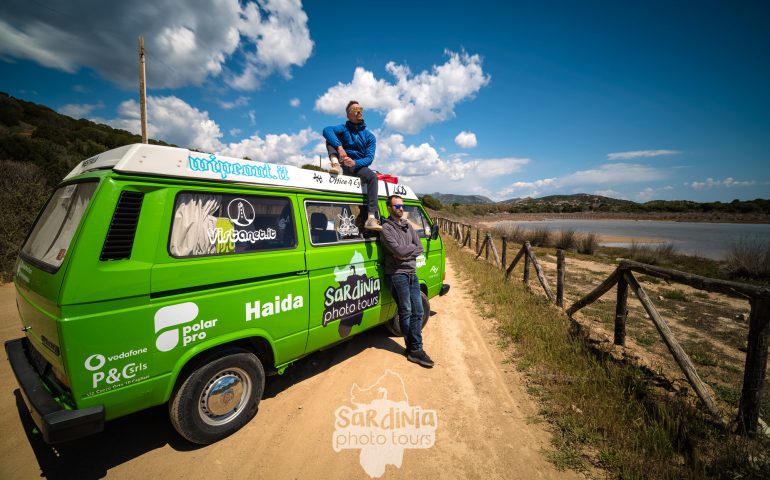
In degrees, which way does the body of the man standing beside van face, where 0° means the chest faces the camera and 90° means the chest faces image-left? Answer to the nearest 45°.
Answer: approximately 315°

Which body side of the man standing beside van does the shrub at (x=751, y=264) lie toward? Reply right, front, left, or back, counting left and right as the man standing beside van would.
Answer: left

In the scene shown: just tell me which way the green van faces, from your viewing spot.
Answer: facing away from the viewer and to the right of the viewer

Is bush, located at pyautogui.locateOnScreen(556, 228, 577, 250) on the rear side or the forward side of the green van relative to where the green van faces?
on the forward side

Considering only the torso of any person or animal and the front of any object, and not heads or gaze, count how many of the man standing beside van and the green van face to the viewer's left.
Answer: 0

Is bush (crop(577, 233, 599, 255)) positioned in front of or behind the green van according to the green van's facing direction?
in front

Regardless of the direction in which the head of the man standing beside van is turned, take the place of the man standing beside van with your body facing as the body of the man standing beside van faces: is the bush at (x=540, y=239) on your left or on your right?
on your left

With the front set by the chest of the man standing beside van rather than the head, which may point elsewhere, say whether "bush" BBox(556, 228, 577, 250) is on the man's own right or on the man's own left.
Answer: on the man's own left
